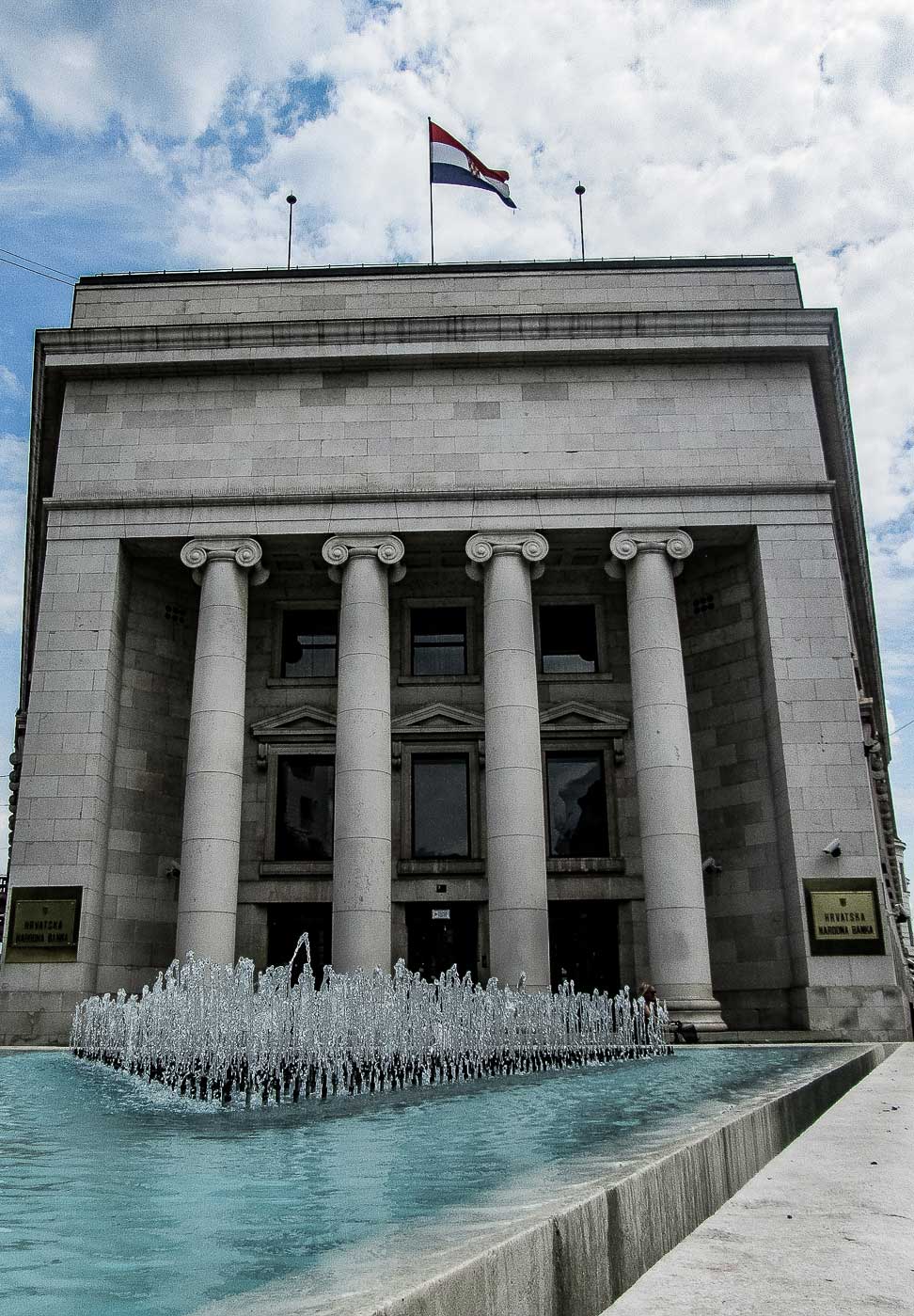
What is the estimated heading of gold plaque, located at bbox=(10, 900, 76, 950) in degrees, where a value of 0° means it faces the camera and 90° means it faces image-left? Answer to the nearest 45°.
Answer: approximately 0°

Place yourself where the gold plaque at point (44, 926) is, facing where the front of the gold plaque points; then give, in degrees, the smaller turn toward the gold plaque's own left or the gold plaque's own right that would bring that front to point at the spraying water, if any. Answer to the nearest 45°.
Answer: approximately 45° to the gold plaque's own left
